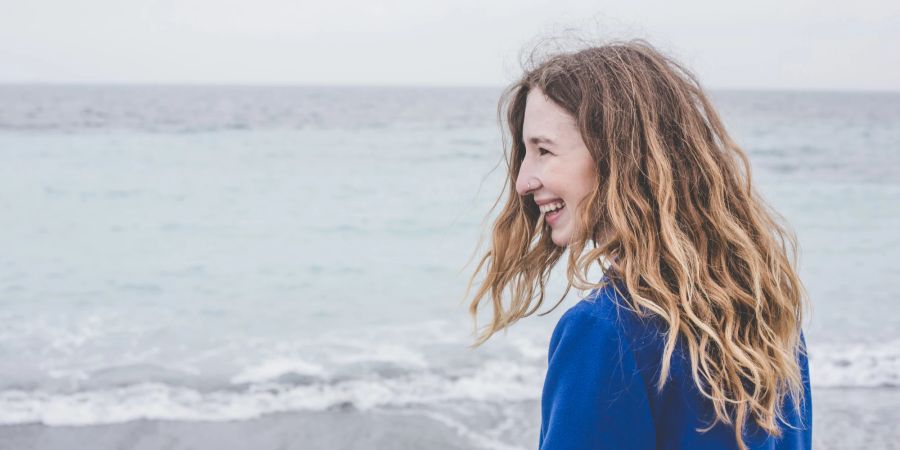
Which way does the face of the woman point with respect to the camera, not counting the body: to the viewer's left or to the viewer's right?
to the viewer's left

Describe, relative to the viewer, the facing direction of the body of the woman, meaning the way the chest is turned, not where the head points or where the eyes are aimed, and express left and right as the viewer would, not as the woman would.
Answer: facing away from the viewer and to the left of the viewer
